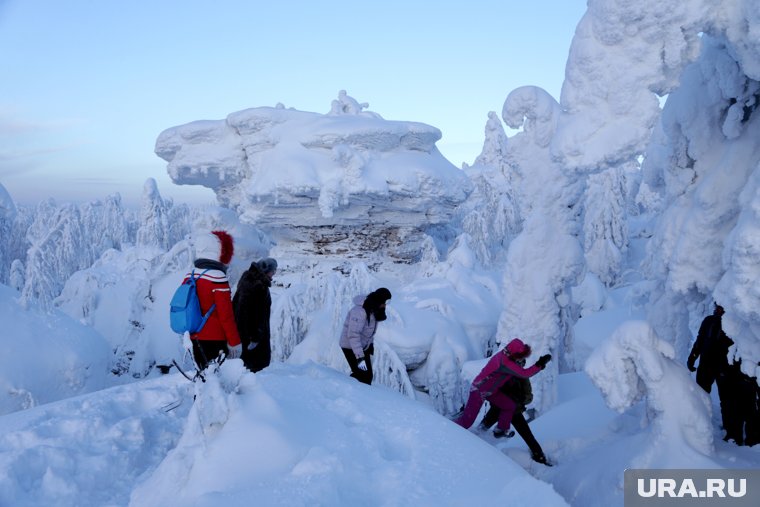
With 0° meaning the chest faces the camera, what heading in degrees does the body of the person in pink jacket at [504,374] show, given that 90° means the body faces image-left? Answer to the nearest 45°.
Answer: approximately 270°

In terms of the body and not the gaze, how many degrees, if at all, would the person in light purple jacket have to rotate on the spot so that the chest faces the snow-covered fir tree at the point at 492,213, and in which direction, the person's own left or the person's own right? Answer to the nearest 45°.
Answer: approximately 90° to the person's own left

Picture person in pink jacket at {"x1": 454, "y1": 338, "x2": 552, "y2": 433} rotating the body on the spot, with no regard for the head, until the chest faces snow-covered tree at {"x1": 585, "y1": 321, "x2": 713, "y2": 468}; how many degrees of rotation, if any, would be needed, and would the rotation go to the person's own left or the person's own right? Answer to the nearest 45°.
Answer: approximately 45° to the person's own right

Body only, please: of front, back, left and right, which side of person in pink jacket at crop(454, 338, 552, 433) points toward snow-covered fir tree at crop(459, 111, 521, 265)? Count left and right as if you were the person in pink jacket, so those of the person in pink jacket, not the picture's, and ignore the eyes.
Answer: left

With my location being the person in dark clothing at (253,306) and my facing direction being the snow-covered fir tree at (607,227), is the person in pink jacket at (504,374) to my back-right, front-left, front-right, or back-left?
front-right

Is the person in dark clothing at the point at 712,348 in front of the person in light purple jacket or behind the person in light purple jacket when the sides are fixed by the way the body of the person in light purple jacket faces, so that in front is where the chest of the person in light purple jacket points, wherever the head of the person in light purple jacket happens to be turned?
in front

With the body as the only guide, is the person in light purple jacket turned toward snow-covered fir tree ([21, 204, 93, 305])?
no

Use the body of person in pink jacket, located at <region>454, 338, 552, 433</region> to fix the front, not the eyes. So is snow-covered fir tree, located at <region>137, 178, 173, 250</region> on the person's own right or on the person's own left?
on the person's own left

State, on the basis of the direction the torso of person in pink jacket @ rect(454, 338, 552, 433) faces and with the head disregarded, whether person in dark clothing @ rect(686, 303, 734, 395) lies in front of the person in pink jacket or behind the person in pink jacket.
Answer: in front

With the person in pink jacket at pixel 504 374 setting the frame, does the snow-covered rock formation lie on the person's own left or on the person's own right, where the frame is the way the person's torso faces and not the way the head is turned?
on the person's own left

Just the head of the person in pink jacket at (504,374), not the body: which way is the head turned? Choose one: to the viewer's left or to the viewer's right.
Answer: to the viewer's right
